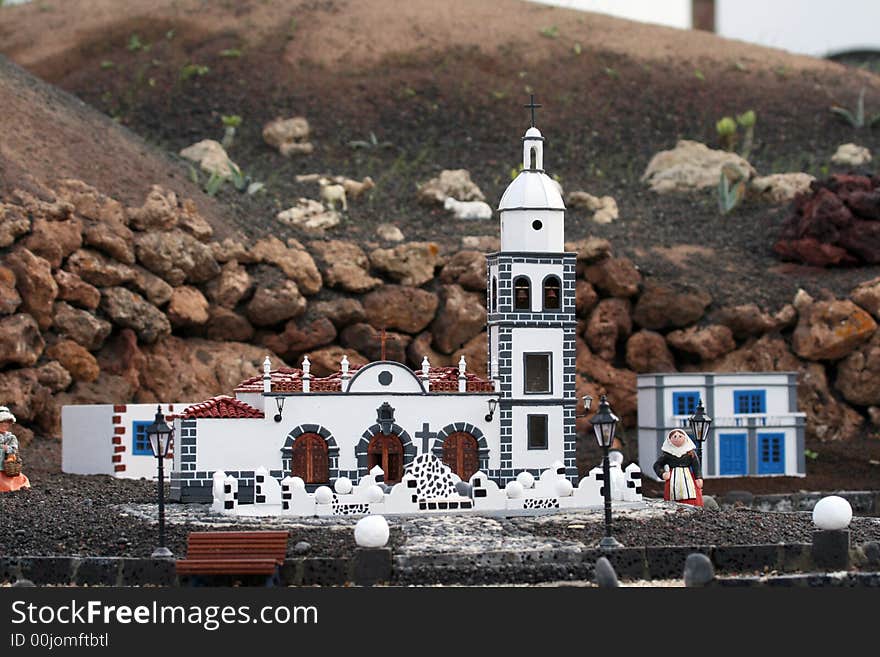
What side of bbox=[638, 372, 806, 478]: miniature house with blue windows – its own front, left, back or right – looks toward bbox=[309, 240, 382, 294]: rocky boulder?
right

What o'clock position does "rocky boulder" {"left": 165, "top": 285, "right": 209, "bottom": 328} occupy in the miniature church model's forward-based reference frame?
The rocky boulder is roughly at 5 o'clock from the miniature church model.

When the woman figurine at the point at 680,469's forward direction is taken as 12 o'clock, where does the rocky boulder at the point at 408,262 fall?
The rocky boulder is roughly at 5 o'clock from the woman figurine.

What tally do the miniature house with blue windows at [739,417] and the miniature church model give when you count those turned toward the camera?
2

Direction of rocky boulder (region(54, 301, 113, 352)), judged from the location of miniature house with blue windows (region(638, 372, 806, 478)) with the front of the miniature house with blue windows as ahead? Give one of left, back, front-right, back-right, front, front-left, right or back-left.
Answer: right

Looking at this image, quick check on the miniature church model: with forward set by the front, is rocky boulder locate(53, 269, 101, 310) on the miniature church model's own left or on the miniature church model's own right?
on the miniature church model's own right

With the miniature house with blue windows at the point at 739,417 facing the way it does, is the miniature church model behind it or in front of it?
in front

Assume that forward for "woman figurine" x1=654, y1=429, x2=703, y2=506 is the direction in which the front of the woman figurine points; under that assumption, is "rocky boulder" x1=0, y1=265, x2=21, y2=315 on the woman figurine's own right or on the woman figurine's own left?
on the woman figurine's own right

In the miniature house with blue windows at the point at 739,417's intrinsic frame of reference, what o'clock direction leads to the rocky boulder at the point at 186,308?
The rocky boulder is roughly at 3 o'clock from the miniature house with blue windows.

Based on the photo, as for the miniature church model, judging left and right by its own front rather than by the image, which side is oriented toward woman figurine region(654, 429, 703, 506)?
left

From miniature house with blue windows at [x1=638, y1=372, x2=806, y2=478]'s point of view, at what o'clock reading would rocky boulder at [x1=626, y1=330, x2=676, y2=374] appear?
The rocky boulder is roughly at 5 o'clock from the miniature house with blue windows.

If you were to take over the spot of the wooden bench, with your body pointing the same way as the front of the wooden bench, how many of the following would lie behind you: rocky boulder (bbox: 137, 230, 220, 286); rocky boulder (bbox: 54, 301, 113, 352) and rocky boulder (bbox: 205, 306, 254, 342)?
3

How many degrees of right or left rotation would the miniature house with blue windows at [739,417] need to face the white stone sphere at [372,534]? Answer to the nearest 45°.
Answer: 0° — it already faces it
